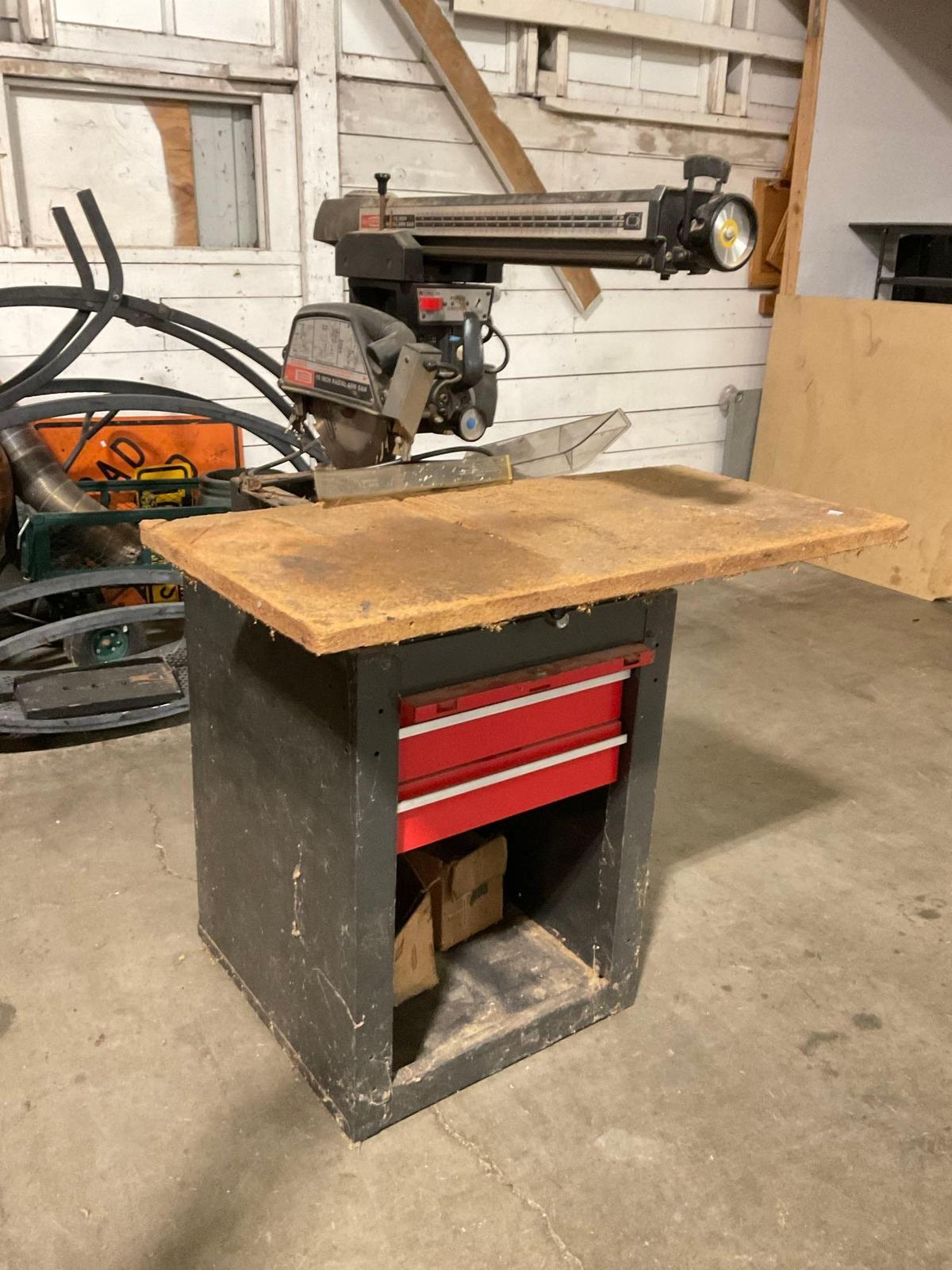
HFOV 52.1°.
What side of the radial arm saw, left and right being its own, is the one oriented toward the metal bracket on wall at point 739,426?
left

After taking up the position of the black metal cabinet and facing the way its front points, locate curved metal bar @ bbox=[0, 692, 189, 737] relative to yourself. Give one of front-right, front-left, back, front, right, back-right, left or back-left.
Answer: back

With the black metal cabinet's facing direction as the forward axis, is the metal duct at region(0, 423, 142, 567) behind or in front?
behind

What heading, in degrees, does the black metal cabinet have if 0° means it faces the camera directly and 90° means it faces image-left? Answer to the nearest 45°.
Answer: approximately 315°

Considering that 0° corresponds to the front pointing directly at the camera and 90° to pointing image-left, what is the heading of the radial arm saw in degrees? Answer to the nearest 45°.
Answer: approximately 315°

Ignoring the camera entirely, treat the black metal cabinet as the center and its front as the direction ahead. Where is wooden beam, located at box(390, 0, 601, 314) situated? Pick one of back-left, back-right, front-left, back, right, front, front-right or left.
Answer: back-left

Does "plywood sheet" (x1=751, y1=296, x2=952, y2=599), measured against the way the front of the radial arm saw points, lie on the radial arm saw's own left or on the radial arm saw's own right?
on the radial arm saw's own left

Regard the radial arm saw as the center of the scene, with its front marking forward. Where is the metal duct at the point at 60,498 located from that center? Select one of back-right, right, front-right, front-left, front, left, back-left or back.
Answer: back

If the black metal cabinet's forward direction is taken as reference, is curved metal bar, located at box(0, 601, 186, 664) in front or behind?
behind

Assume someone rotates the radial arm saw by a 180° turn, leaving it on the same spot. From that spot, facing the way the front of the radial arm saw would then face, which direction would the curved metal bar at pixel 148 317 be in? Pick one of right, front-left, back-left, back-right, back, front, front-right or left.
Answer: front

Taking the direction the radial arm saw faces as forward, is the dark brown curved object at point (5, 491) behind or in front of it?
behind
